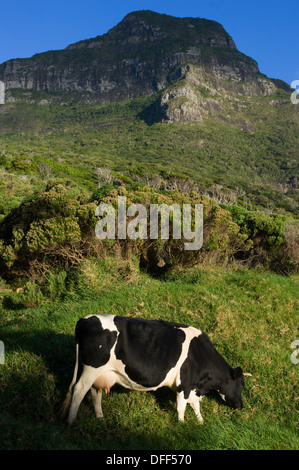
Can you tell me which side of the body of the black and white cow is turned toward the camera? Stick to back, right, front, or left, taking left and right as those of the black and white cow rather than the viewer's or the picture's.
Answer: right
